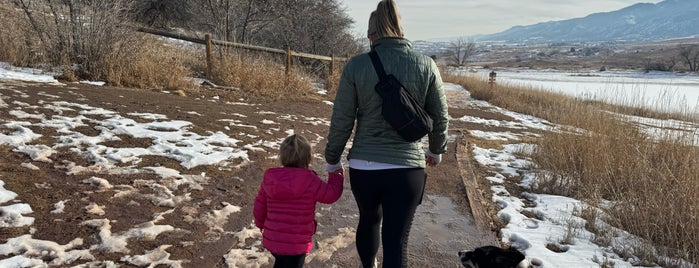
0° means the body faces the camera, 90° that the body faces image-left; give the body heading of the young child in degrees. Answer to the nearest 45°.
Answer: approximately 180°

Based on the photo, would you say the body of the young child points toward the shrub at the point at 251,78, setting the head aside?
yes

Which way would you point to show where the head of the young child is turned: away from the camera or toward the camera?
away from the camera

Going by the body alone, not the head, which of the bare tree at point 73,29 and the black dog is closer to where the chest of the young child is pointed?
the bare tree

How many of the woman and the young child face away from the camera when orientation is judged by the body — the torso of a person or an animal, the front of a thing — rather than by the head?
2

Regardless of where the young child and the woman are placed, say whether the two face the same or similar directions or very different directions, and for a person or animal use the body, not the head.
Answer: same or similar directions

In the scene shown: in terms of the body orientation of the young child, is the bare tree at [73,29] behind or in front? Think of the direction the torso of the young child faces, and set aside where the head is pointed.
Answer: in front

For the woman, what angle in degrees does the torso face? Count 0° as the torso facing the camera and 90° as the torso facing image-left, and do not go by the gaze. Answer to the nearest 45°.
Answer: approximately 180°

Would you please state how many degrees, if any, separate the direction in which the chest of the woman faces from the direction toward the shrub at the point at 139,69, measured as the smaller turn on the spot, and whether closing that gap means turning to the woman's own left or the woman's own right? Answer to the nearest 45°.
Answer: approximately 45° to the woman's own left

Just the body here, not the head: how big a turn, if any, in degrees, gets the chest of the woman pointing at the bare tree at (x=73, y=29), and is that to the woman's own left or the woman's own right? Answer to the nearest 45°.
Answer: approximately 45° to the woman's own left

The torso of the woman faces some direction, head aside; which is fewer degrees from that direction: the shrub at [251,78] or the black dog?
the shrub
